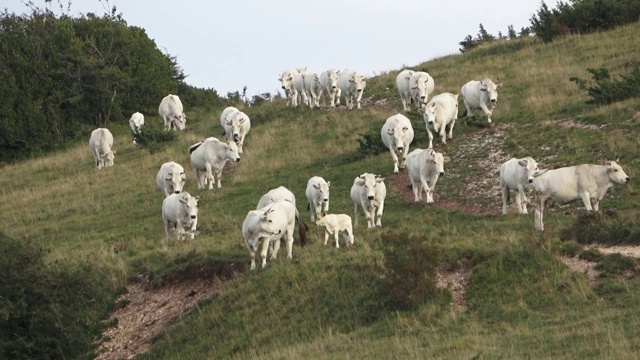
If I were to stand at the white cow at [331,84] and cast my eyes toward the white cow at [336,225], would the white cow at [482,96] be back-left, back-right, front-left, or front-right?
front-left

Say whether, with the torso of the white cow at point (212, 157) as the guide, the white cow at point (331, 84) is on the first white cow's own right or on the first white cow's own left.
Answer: on the first white cow's own left

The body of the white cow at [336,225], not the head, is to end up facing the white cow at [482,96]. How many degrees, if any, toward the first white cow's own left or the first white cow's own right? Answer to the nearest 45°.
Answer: approximately 180°

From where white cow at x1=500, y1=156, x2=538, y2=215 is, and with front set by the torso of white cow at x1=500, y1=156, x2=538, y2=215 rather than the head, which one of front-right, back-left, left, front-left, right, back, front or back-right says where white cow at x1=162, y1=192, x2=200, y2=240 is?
back-right

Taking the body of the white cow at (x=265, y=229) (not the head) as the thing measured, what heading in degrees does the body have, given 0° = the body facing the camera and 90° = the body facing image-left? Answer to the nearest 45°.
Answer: approximately 45°

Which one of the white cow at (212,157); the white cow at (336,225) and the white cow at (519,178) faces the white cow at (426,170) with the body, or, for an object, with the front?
the white cow at (212,157)

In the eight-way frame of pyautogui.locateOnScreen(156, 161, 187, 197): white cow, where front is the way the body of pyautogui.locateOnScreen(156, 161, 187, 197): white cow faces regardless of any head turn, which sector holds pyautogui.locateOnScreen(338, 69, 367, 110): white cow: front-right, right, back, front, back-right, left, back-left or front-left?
left

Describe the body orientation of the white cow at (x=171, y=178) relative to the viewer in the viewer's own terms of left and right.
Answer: facing the viewer and to the right of the viewer

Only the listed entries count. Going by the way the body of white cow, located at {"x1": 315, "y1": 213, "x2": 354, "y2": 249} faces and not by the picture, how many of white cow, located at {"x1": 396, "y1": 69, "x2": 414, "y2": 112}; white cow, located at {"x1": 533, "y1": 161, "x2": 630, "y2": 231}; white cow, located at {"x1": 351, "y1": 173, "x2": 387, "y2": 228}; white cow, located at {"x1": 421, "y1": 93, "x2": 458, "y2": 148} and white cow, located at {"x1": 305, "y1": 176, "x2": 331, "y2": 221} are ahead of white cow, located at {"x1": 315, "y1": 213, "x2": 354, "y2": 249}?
0

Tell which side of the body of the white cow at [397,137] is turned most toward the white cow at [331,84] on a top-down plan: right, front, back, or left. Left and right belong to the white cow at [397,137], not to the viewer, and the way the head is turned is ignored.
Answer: back

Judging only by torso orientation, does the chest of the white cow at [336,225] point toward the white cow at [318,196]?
no

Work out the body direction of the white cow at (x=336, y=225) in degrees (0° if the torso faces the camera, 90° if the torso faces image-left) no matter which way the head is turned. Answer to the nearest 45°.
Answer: approximately 45°

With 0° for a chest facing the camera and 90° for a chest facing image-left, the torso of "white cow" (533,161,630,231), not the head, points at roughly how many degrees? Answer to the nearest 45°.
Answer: approximately 270°

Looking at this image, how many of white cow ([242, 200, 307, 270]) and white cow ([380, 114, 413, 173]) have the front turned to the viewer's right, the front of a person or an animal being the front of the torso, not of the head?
0

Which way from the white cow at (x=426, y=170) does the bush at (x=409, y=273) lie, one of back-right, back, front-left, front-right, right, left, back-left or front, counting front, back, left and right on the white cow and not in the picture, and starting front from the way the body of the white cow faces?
front-right

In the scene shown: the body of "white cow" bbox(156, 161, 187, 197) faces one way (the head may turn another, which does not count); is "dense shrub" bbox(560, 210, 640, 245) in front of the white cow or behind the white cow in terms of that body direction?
in front

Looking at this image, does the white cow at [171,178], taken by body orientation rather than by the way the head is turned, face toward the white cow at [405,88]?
no

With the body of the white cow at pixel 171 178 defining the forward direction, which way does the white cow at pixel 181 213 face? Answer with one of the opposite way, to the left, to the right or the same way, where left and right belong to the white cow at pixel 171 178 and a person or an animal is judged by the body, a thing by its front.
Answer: the same way

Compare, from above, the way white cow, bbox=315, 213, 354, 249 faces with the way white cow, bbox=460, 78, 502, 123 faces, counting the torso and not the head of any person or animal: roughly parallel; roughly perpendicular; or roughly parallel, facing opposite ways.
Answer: roughly perpendicular

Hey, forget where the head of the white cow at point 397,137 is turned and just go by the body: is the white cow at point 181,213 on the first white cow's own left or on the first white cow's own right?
on the first white cow's own right

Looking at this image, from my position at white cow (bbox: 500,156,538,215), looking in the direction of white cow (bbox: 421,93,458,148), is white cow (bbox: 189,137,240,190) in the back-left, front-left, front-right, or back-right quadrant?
front-left

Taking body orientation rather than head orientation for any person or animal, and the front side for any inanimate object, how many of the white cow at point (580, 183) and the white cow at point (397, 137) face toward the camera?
1
